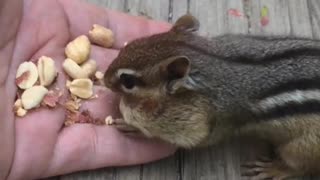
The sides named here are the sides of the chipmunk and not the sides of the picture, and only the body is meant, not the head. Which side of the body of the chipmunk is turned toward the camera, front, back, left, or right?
left

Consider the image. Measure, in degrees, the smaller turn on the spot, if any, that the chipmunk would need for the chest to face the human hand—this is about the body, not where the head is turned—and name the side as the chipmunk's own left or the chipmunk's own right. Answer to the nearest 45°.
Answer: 0° — it already faces them
